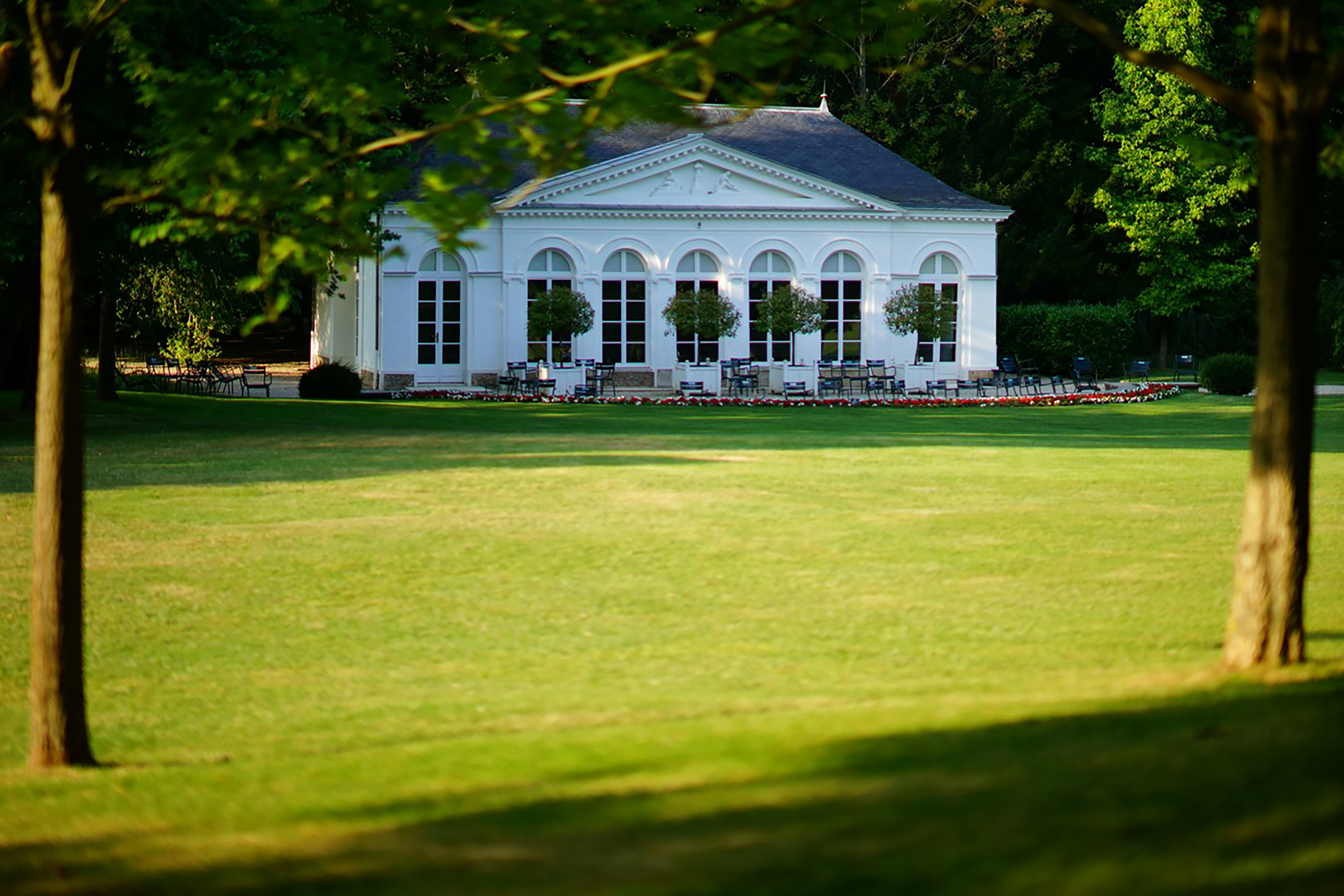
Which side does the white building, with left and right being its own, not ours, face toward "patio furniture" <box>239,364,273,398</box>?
right

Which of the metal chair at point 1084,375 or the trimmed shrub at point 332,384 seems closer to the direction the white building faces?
the trimmed shrub

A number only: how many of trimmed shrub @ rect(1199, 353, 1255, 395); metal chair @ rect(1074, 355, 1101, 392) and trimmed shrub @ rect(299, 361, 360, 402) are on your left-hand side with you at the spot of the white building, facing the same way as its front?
2

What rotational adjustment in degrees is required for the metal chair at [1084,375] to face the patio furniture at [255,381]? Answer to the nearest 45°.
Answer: approximately 135° to its right

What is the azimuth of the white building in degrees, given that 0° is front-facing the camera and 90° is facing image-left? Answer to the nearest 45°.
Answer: approximately 0°

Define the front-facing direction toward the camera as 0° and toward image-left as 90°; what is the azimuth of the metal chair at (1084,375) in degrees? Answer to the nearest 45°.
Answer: approximately 315°

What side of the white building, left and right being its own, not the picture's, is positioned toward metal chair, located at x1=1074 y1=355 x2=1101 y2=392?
left

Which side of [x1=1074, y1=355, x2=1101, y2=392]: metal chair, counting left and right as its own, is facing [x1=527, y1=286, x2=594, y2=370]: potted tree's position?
right
